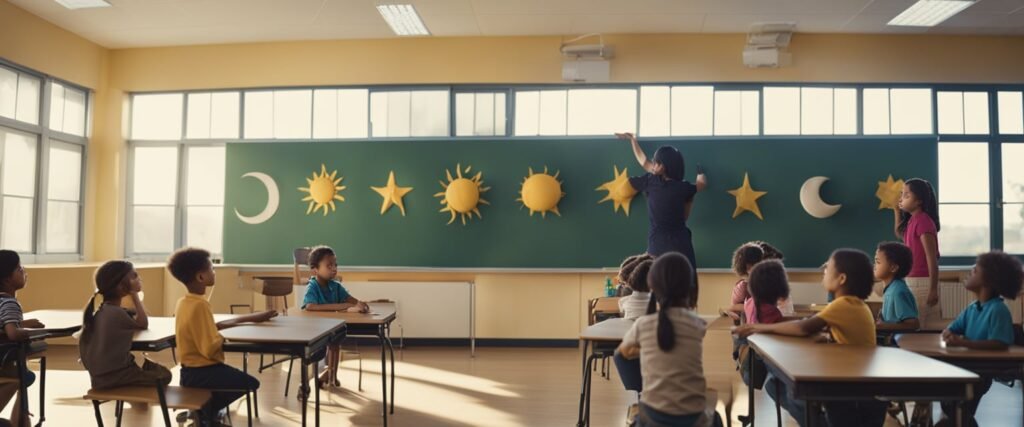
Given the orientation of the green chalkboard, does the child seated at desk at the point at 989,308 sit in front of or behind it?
in front

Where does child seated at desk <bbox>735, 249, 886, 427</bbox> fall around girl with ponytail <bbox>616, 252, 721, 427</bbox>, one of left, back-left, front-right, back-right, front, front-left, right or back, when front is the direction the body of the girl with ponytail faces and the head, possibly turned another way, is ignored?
front-right

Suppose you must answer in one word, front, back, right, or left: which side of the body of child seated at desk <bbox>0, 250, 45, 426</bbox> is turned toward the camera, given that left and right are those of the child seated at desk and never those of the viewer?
right

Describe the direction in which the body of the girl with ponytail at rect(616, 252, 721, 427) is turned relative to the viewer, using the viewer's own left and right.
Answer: facing away from the viewer

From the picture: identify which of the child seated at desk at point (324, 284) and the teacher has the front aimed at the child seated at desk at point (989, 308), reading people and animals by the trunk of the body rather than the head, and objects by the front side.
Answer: the child seated at desk at point (324, 284)

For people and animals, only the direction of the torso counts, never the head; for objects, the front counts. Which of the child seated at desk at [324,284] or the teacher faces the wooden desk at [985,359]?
the child seated at desk

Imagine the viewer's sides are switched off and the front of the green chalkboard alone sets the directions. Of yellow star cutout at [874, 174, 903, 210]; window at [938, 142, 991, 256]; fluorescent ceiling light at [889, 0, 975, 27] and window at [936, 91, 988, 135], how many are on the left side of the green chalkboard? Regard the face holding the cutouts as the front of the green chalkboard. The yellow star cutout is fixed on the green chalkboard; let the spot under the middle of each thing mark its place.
4

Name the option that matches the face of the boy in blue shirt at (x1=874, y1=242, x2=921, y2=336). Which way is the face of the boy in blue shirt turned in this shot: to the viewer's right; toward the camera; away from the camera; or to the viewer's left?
to the viewer's left

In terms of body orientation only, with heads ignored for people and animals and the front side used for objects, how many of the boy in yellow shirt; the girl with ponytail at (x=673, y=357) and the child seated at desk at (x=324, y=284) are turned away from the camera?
1

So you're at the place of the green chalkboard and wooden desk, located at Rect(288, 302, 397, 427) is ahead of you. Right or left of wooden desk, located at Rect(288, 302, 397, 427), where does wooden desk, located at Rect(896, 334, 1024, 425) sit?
left

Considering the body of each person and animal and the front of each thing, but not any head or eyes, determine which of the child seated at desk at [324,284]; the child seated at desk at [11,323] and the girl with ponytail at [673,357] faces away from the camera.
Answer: the girl with ponytail

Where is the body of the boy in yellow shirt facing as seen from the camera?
to the viewer's right

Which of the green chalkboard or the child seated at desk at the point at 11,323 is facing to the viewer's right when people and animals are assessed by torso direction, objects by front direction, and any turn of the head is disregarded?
the child seated at desk

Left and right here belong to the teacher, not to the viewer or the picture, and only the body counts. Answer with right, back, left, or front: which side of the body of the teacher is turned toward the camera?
back
